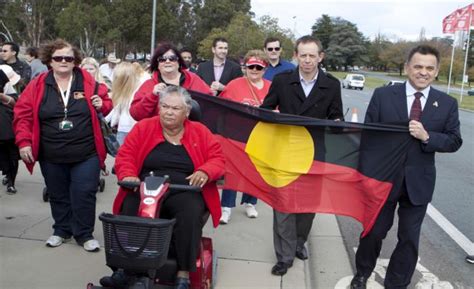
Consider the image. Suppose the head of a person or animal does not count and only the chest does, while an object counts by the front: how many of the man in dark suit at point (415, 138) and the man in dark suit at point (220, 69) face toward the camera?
2

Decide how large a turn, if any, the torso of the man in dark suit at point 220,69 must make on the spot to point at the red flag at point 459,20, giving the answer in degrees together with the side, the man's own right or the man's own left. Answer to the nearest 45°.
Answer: approximately 135° to the man's own left

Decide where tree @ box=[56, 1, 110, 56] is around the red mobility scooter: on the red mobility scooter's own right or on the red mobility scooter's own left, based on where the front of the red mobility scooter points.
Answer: on the red mobility scooter's own right

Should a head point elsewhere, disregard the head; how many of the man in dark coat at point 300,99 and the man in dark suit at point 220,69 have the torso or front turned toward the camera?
2

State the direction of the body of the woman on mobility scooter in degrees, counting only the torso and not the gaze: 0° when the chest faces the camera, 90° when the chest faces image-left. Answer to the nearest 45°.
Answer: approximately 45°

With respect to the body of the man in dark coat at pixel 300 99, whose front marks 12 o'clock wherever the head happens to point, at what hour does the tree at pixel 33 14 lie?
The tree is roughly at 5 o'clock from the man in dark coat.

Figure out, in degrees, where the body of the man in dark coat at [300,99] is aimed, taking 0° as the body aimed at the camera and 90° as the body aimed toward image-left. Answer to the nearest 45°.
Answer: approximately 0°

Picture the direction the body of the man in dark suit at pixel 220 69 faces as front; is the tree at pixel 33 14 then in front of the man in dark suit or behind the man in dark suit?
behind

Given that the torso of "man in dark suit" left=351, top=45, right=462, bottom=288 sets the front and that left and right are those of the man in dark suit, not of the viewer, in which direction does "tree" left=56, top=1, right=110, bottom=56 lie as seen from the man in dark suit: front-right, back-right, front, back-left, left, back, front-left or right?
back-right
